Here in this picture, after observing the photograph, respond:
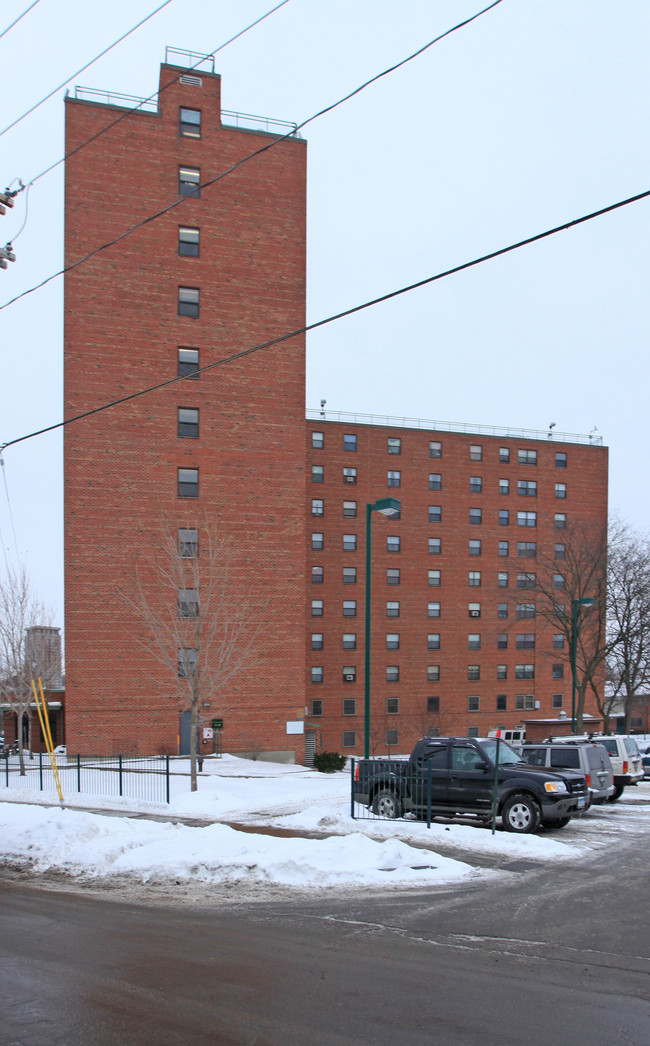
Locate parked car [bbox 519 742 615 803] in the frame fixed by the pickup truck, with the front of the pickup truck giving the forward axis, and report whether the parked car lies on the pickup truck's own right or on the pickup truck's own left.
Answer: on the pickup truck's own left

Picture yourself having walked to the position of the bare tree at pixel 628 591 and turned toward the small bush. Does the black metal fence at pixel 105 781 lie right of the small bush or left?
left

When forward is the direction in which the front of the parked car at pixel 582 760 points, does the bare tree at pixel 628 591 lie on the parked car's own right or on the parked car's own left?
on the parked car's own right

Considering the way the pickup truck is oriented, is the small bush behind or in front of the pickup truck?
behind

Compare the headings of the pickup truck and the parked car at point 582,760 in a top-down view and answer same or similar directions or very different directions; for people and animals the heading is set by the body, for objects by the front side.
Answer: very different directions

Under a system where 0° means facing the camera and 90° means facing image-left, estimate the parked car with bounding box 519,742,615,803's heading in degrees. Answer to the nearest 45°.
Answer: approximately 135°

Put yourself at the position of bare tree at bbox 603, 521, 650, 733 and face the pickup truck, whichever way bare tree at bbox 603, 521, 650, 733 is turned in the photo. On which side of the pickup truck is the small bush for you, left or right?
right

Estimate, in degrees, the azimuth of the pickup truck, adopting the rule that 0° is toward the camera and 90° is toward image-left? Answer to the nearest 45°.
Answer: approximately 315°

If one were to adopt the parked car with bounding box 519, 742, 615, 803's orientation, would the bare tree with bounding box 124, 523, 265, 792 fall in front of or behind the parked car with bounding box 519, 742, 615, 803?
in front
